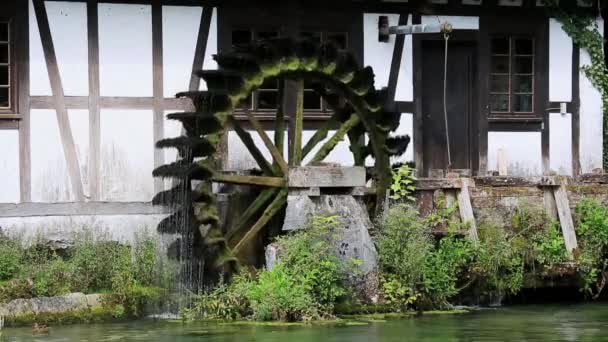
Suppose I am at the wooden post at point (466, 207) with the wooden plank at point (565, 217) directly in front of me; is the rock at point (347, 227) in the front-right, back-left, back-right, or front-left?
back-right

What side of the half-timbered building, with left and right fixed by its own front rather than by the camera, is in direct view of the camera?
front

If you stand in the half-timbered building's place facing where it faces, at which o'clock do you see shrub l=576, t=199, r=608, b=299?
The shrub is roughly at 9 o'clock from the half-timbered building.

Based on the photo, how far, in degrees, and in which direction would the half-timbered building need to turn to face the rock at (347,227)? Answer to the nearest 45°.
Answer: approximately 45° to its left

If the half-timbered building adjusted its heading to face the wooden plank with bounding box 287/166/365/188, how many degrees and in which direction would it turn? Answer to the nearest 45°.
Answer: approximately 45° to its left

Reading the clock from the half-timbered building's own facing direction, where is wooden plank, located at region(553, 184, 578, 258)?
The wooden plank is roughly at 9 o'clock from the half-timbered building.

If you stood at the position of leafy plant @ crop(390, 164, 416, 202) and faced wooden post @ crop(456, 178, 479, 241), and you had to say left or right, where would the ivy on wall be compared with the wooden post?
left
